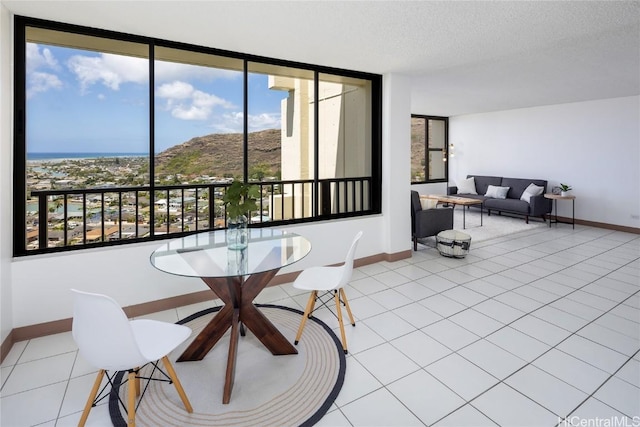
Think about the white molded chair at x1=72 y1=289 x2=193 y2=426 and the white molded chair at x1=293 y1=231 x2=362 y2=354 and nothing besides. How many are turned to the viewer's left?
1

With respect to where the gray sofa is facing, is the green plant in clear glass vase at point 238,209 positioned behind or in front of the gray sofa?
in front

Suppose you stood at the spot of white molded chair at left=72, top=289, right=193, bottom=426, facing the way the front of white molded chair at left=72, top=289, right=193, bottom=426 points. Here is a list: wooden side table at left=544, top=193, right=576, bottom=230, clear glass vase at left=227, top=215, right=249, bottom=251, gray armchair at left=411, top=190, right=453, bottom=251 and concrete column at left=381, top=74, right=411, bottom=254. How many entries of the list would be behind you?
0

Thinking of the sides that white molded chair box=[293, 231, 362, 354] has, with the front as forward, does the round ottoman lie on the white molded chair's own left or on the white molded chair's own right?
on the white molded chair's own right

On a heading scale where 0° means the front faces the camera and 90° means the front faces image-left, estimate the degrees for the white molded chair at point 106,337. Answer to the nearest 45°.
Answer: approximately 225°

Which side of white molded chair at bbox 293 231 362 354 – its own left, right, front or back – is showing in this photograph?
left

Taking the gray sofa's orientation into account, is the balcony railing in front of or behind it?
in front

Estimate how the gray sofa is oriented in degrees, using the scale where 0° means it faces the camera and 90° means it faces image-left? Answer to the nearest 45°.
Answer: approximately 45°
